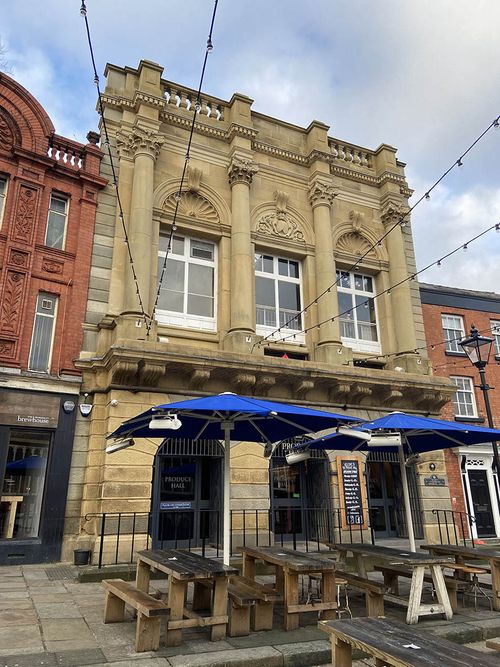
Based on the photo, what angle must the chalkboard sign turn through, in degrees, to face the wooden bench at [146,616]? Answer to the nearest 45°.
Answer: approximately 45° to its right

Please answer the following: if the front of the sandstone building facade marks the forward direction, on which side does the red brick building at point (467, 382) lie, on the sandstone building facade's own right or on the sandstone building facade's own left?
on the sandstone building facade's own left

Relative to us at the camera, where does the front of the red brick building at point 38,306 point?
facing the viewer and to the right of the viewer

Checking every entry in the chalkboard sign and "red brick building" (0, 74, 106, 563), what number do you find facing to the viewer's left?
0

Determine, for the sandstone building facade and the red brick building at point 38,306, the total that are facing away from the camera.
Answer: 0

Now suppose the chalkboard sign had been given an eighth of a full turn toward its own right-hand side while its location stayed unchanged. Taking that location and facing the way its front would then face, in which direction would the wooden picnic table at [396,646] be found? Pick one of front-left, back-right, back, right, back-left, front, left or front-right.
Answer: front

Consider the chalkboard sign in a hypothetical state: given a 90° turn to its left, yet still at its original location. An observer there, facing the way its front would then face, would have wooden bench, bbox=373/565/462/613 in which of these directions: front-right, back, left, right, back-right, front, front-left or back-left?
back-right
